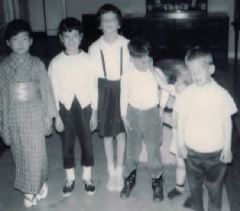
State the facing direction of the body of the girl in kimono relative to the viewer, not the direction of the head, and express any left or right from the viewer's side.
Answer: facing the viewer

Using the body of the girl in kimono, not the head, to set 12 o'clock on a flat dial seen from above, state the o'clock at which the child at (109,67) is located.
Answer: The child is roughly at 9 o'clock from the girl in kimono.

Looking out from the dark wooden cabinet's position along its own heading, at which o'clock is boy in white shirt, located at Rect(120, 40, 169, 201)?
The boy in white shirt is roughly at 12 o'clock from the dark wooden cabinet.

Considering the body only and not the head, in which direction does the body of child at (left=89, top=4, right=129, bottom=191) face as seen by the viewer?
toward the camera

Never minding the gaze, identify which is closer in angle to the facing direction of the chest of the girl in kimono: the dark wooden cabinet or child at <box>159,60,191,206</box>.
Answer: the child

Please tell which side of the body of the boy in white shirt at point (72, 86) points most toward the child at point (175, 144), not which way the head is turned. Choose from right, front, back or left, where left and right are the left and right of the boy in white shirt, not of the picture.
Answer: left

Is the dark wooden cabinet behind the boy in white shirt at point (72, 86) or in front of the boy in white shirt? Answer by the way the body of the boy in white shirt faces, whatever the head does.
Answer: behind

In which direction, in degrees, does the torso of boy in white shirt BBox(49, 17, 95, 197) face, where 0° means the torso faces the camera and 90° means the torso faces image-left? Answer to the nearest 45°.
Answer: approximately 0°

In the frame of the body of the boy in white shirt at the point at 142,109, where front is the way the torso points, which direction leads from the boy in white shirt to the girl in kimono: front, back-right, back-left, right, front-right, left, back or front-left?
right

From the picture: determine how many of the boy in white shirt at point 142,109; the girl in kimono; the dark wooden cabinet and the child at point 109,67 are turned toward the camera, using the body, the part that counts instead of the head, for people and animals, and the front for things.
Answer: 4

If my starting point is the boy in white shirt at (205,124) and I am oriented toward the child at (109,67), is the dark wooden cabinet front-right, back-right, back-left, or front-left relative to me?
front-right

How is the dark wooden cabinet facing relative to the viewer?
toward the camera
